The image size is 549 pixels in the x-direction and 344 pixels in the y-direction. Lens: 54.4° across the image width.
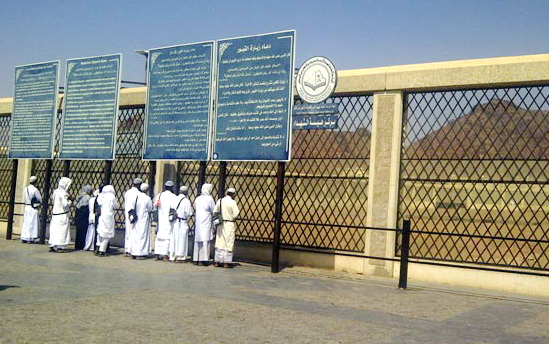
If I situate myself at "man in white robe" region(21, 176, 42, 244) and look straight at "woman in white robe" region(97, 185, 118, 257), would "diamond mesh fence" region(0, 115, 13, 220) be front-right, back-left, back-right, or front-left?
back-left

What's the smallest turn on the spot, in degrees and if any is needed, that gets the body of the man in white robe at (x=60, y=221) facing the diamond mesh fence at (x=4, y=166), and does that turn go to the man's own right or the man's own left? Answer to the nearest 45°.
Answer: approximately 90° to the man's own left

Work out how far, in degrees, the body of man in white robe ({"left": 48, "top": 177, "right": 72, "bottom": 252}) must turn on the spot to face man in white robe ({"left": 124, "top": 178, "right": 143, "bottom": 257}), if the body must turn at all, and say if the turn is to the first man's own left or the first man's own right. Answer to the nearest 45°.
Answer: approximately 45° to the first man's own right

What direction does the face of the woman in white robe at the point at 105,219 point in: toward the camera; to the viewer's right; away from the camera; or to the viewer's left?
away from the camera

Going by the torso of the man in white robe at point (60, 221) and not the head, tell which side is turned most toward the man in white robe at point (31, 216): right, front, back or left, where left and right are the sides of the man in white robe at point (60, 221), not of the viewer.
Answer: left
